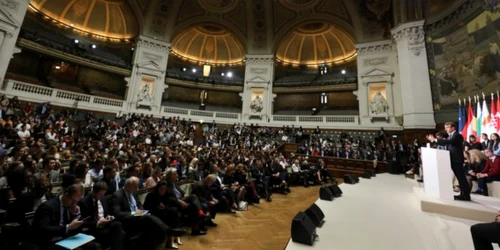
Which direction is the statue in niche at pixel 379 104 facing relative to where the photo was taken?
toward the camera

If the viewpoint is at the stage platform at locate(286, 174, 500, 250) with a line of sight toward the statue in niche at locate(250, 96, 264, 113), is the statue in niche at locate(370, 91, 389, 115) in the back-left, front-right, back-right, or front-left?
front-right

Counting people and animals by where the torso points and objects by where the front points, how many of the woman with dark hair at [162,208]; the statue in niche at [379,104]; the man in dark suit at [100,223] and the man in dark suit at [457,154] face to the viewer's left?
1

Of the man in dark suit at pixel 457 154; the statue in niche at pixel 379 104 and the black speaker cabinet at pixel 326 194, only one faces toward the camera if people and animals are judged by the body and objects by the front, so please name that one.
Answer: the statue in niche

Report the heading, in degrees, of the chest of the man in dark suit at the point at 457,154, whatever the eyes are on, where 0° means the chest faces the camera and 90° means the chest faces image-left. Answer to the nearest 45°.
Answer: approximately 90°

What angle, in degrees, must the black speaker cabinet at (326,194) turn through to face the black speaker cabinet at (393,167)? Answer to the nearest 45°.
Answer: approximately 90° to its left

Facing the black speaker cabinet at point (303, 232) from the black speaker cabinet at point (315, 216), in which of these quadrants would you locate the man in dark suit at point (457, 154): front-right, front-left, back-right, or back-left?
back-left

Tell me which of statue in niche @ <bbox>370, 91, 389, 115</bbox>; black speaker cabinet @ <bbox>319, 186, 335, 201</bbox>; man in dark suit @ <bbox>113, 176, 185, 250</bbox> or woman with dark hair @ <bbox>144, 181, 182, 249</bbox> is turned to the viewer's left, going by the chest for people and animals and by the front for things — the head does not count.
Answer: the black speaker cabinet

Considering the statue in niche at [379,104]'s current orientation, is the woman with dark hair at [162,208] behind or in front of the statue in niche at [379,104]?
in front

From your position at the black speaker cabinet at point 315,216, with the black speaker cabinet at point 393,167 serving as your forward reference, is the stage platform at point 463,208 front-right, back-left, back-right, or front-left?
front-right
